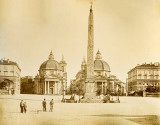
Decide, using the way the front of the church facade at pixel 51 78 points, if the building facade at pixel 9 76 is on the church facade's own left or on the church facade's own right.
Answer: on the church facade's own right

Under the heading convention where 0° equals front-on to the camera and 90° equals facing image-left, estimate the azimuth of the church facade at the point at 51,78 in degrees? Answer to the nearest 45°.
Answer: approximately 0°

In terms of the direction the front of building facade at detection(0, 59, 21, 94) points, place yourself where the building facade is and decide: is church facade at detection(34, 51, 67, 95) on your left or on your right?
on your left

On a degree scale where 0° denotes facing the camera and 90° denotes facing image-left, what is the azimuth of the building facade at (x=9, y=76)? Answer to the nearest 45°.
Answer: approximately 0°

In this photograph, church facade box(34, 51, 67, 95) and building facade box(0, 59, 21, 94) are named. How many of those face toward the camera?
2
